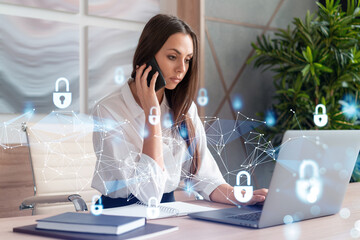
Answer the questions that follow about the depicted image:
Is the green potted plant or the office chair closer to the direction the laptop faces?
the office chair

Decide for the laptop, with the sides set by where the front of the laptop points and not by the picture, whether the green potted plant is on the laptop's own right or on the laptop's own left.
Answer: on the laptop's own right

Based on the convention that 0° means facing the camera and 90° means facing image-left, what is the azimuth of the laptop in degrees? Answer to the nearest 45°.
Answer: approximately 135°

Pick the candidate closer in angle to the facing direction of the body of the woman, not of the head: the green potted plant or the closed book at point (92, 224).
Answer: the closed book

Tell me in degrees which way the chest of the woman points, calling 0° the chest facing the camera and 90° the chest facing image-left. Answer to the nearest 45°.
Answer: approximately 315°

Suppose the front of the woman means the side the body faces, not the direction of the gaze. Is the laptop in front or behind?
in front

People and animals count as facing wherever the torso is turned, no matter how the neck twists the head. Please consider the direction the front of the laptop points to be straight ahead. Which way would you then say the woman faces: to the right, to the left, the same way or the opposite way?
the opposite way

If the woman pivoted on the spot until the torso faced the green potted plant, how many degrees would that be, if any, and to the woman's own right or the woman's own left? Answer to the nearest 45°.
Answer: approximately 90° to the woman's own left

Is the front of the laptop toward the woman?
yes

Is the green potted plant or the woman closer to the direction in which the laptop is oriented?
the woman

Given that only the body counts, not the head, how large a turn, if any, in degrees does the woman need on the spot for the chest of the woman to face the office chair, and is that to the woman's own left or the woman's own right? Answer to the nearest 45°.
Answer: approximately 180°

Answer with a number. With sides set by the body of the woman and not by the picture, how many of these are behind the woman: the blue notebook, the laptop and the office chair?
1

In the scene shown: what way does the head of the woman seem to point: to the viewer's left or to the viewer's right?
to the viewer's right

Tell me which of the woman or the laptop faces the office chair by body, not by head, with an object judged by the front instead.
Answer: the laptop

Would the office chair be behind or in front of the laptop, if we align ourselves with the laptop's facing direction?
in front
